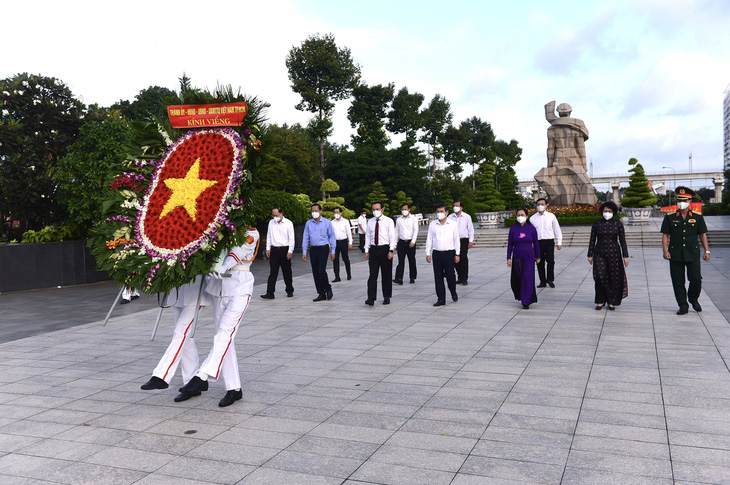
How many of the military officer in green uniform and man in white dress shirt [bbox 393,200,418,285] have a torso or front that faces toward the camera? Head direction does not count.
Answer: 2

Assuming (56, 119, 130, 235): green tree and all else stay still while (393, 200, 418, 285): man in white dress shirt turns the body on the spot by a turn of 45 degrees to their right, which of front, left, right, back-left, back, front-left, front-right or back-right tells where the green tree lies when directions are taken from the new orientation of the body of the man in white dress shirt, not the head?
front-right

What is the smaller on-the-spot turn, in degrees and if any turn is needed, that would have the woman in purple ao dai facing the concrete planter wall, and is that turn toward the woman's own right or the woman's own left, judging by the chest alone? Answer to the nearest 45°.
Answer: approximately 90° to the woman's own right

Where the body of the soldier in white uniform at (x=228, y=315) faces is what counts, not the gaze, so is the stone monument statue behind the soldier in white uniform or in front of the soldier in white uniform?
behind

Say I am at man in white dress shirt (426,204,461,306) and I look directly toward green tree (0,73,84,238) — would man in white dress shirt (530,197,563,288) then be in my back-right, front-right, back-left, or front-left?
back-right

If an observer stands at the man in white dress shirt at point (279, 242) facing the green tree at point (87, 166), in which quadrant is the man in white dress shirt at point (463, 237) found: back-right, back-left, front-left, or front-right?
back-right

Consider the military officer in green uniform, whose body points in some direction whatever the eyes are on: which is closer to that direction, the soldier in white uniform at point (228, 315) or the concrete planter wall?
the soldier in white uniform

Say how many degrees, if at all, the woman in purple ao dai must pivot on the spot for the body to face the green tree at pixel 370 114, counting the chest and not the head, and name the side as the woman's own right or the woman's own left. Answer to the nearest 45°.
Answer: approximately 180°

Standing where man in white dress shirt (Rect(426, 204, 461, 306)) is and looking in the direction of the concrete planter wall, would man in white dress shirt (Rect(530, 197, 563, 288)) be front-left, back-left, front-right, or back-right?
back-right
